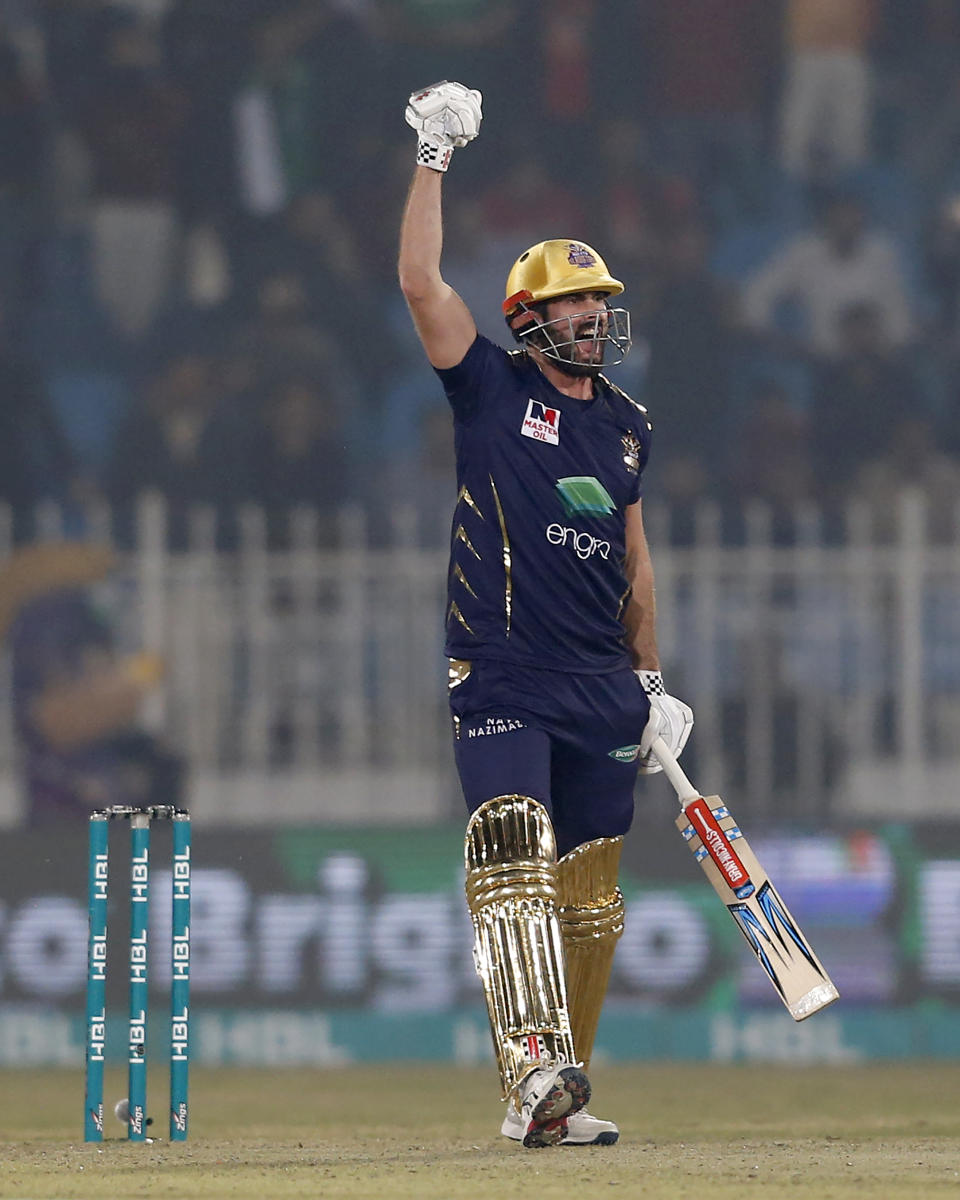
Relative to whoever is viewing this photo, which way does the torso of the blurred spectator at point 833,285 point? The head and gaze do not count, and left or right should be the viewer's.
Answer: facing the viewer

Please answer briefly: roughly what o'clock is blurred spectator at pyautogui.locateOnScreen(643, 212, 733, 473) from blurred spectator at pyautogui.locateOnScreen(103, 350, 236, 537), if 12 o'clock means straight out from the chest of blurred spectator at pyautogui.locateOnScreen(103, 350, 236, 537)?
blurred spectator at pyautogui.locateOnScreen(643, 212, 733, 473) is roughly at 9 o'clock from blurred spectator at pyautogui.locateOnScreen(103, 350, 236, 537).

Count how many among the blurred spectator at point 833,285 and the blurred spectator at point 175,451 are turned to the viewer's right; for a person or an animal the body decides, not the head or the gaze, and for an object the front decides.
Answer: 0

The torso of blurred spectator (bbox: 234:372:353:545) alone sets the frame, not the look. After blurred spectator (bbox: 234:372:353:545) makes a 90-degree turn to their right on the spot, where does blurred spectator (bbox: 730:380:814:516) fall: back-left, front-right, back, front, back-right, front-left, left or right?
back

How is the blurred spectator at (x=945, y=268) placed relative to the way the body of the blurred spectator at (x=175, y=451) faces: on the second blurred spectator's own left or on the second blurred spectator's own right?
on the second blurred spectator's own left

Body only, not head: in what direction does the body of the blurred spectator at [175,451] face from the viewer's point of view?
toward the camera

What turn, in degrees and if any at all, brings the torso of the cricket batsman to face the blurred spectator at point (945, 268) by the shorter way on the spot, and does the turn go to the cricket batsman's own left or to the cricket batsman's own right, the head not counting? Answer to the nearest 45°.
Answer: approximately 135° to the cricket batsman's own left

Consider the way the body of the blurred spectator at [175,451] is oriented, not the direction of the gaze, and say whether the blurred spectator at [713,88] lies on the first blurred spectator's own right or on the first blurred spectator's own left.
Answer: on the first blurred spectator's own left

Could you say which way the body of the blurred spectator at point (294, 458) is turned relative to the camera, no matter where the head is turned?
toward the camera
